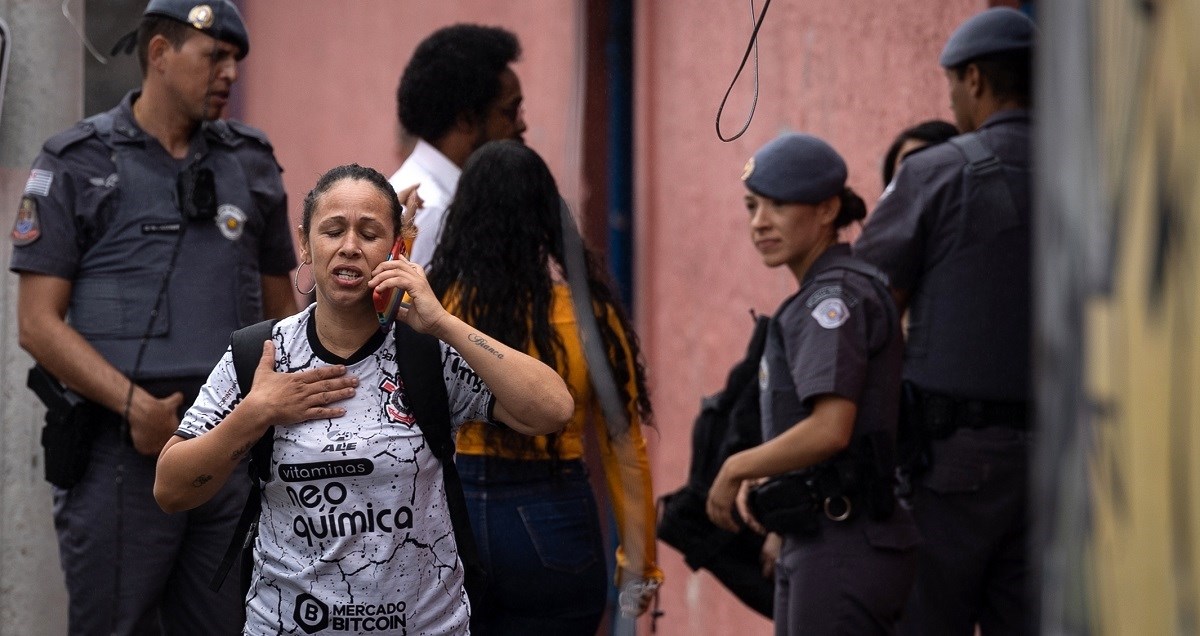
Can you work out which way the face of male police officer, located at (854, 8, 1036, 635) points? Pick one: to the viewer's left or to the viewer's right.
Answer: to the viewer's left

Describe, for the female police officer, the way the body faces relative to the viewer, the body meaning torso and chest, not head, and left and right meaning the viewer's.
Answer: facing to the left of the viewer

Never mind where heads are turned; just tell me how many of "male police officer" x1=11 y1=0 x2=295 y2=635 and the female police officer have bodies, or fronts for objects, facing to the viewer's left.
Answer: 1

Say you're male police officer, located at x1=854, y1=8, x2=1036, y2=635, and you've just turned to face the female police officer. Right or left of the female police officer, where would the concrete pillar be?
right

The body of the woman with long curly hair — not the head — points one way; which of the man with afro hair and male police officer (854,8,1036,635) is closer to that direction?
the man with afro hair

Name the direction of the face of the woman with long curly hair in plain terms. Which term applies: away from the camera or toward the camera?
away from the camera

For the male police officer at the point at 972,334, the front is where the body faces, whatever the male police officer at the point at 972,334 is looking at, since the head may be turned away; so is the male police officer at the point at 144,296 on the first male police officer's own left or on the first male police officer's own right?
on the first male police officer's own left

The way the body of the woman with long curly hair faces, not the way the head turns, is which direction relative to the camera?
away from the camera

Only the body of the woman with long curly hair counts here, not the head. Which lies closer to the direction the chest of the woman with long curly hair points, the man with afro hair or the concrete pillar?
the man with afro hair

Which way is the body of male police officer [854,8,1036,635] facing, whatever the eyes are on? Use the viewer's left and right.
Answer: facing away from the viewer and to the left of the viewer

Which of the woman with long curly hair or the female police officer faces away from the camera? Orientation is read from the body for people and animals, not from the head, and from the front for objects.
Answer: the woman with long curly hair
